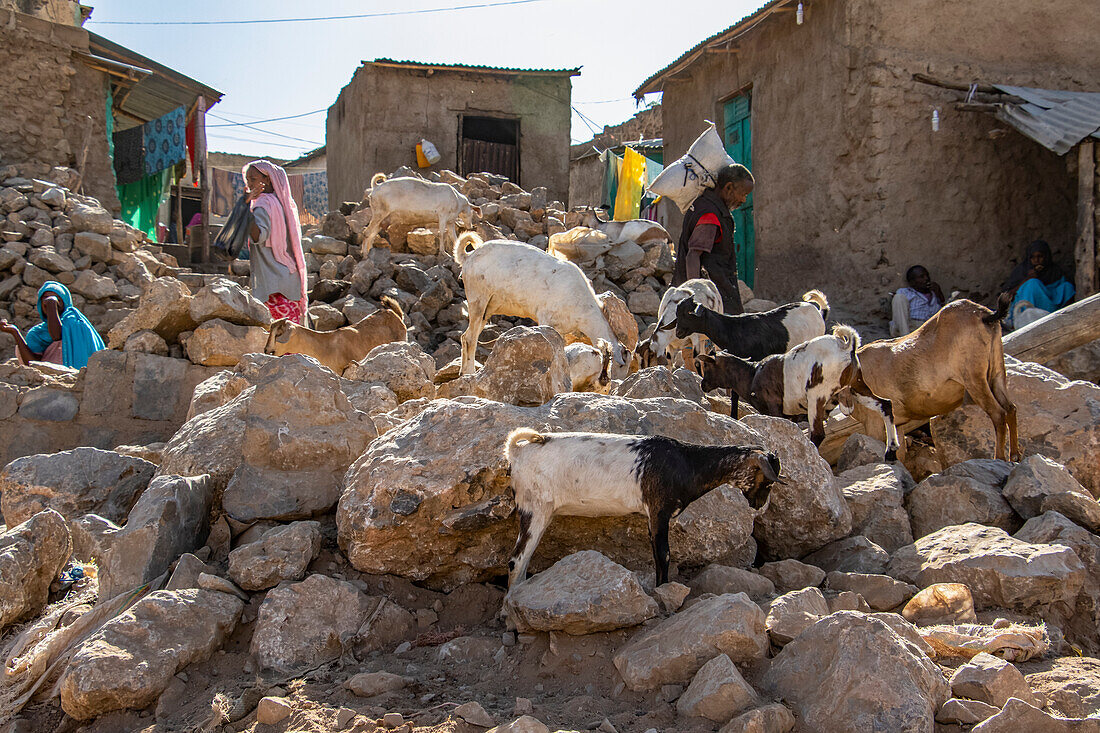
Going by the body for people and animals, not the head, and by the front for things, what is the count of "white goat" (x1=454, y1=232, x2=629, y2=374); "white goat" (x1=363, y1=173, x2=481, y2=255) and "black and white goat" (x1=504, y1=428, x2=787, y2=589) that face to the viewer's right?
3

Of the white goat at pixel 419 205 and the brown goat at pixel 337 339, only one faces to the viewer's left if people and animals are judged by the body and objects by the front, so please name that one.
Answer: the brown goat

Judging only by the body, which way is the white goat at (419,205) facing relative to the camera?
to the viewer's right

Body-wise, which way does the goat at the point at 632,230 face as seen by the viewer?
to the viewer's left

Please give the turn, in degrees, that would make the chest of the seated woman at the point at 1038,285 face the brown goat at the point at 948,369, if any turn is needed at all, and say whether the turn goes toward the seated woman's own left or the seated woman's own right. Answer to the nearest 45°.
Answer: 0° — they already face it

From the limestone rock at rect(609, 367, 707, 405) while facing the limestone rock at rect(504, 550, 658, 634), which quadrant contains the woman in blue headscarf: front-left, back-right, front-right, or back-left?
back-right

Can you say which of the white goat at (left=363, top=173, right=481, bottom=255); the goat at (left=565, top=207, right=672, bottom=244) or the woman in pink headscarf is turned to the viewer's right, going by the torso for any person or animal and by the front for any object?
the white goat

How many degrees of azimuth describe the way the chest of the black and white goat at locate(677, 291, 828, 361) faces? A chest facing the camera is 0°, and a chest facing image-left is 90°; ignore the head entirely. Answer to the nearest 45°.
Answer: approximately 90°

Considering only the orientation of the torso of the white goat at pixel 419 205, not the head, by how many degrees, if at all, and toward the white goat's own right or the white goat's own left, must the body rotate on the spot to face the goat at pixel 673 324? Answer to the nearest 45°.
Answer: approximately 90° to the white goat's own right

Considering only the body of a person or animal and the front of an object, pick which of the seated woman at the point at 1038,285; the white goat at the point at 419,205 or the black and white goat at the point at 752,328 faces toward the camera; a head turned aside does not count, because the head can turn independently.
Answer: the seated woman

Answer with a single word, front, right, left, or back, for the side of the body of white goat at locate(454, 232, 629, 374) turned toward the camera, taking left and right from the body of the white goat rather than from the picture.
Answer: right

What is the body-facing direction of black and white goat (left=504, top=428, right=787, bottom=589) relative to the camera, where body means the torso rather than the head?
to the viewer's right

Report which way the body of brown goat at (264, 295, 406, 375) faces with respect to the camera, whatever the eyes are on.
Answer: to the viewer's left
